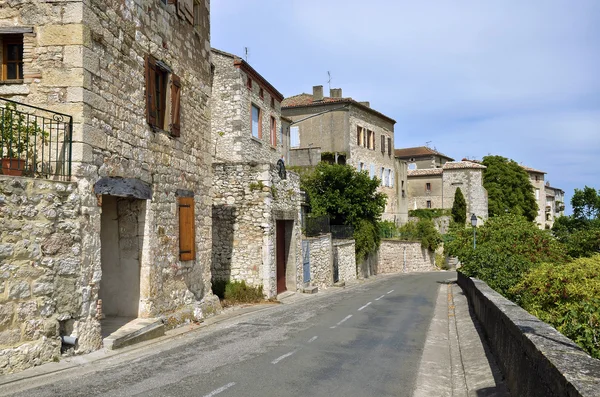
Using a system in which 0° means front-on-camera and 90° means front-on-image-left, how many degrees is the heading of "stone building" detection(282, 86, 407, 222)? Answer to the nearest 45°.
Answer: approximately 315°

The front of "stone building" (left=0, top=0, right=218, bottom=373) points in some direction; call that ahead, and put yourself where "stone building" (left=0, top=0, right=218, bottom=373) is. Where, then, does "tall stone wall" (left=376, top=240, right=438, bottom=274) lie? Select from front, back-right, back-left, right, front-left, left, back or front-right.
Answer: left

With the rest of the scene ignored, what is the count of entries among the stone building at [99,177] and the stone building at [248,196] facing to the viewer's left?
0

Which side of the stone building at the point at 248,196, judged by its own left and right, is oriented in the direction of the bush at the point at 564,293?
front

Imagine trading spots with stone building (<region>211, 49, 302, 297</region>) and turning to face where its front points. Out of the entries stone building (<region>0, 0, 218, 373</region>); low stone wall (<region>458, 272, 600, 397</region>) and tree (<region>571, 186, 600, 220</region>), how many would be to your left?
1

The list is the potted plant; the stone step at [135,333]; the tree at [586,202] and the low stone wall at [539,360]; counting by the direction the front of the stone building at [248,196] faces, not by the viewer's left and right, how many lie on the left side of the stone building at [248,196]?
1

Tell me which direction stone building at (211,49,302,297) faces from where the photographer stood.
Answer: facing the viewer and to the right of the viewer

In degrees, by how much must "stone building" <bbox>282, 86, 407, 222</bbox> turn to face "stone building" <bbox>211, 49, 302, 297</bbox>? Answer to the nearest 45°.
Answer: approximately 45° to its right

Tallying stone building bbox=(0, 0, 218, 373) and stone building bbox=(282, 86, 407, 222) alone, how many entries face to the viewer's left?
0

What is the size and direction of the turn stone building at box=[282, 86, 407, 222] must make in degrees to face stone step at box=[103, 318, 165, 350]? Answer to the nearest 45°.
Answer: approximately 45° to its right

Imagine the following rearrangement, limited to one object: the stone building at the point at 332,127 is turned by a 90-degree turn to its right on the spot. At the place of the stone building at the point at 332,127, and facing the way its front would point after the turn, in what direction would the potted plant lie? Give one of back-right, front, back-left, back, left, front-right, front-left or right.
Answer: front-left
